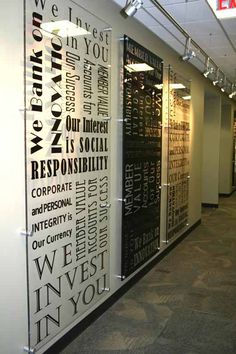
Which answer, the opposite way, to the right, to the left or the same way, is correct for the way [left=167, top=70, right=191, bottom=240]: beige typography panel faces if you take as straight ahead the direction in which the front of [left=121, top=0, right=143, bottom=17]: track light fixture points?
the opposite way

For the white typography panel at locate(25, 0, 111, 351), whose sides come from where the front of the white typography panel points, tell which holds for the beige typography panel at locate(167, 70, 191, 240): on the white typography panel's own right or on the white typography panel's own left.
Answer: on the white typography panel's own left

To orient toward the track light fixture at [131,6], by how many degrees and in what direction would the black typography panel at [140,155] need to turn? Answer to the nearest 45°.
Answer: approximately 45° to its right

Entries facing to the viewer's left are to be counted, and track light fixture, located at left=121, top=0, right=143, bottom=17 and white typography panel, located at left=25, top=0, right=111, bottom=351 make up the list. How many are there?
1

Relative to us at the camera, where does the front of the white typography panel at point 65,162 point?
facing the viewer and to the right of the viewer

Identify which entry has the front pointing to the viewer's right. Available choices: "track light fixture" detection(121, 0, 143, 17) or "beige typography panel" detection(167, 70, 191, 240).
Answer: the beige typography panel

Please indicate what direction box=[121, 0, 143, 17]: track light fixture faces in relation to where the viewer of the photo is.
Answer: facing to the left of the viewer

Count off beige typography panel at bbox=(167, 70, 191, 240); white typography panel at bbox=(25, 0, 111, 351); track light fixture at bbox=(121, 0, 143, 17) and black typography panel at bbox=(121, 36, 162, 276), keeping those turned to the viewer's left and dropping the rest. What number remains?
1

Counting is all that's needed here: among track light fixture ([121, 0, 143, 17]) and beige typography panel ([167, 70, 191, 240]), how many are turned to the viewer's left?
1

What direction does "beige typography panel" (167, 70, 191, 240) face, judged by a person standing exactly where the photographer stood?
facing to the right of the viewer

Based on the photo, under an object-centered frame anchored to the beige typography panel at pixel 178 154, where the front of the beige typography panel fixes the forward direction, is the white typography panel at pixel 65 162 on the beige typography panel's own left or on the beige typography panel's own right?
on the beige typography panel's own right

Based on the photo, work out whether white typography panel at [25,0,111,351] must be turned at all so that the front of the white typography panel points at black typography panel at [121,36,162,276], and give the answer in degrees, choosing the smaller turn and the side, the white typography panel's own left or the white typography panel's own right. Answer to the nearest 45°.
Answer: approximately 90° to the white typography panel's own left
